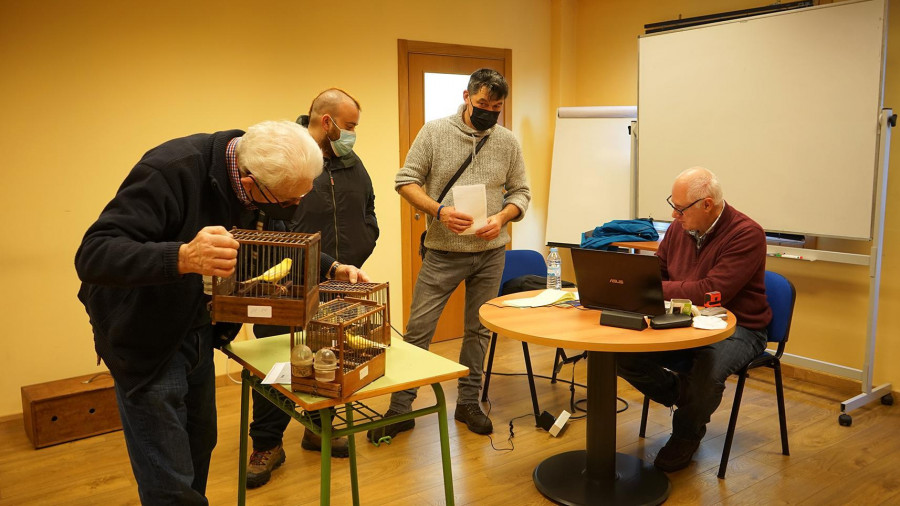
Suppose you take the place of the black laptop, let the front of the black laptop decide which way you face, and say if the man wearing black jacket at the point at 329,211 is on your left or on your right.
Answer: on your left

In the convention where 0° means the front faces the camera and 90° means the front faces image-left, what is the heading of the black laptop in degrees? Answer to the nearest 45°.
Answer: approximately 225°

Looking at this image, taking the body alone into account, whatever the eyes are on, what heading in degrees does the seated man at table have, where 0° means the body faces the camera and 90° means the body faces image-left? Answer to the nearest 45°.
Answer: approximately 45°

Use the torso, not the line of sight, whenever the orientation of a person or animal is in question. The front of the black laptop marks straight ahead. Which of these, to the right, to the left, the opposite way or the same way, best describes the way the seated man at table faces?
the opposite way

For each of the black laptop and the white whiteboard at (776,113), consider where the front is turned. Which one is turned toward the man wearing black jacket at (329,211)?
the white whiteboard

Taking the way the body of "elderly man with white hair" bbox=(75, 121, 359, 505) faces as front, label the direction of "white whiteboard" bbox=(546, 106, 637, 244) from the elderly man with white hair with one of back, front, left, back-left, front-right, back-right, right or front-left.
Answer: front-left

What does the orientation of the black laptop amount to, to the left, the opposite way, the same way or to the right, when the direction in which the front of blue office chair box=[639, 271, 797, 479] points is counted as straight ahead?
the opposite way

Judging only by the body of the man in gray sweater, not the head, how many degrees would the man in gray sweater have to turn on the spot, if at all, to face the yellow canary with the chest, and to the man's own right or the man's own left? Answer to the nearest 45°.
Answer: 0° — they already face it

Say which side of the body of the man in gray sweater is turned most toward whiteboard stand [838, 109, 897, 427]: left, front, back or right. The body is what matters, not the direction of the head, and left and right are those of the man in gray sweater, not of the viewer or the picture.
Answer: left

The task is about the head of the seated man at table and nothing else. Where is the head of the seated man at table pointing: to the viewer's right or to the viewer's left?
to the viewer's left

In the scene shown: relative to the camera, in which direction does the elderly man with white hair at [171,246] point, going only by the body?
to the viewer's right

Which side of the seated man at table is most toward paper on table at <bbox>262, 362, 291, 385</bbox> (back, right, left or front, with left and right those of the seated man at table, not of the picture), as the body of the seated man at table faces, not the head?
front

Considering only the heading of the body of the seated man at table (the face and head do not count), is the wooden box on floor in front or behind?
in front
